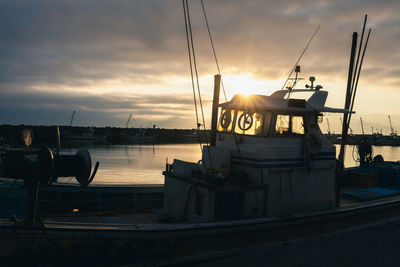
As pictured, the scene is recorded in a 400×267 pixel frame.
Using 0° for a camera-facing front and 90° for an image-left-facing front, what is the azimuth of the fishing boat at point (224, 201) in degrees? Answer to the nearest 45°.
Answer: approximately 45°
